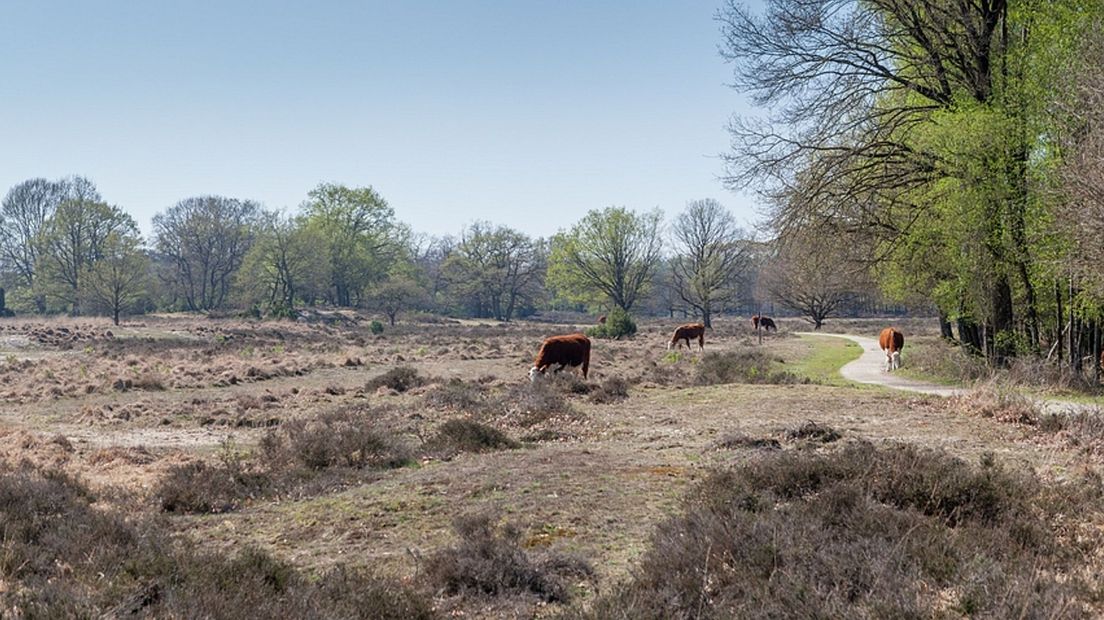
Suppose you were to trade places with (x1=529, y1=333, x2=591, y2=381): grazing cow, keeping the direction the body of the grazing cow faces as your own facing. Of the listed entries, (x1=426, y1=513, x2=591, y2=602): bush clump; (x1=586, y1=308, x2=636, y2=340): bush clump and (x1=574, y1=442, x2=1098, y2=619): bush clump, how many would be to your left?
2

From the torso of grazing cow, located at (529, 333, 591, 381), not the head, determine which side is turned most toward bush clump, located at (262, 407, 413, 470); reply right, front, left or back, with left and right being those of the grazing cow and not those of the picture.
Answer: left

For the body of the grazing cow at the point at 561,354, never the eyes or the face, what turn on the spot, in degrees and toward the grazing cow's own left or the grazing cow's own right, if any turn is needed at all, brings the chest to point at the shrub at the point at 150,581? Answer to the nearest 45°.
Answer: approximately 90° to the grazing cow's own left

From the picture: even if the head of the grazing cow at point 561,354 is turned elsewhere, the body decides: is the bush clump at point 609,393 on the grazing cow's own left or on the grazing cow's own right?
on the grazing cow's own left

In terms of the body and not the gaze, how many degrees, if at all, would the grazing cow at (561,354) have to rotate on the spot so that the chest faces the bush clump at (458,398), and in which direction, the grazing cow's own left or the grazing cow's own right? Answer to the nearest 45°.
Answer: approximately 45° to the grazing cow's own left

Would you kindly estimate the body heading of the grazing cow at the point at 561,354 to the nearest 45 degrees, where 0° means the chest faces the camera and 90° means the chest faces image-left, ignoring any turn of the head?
approximately 90°

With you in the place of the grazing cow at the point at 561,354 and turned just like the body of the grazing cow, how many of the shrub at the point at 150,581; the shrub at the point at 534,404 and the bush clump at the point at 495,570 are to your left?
3

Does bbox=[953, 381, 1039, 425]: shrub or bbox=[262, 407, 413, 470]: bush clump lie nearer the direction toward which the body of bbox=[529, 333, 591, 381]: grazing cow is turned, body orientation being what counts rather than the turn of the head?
the bush clump

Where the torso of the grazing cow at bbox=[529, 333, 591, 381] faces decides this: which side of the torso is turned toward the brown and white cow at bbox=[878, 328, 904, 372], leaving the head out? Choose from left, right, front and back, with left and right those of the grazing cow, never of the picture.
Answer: back

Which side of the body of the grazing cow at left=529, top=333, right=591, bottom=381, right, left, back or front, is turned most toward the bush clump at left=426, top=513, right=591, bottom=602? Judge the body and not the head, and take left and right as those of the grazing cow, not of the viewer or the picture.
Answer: left

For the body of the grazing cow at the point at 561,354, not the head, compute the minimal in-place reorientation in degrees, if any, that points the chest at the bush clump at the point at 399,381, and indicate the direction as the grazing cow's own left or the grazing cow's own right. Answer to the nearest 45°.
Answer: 0° — it already faces it

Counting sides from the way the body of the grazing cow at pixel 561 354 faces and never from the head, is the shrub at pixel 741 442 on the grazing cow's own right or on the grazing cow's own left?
on the grazing cow's own left
